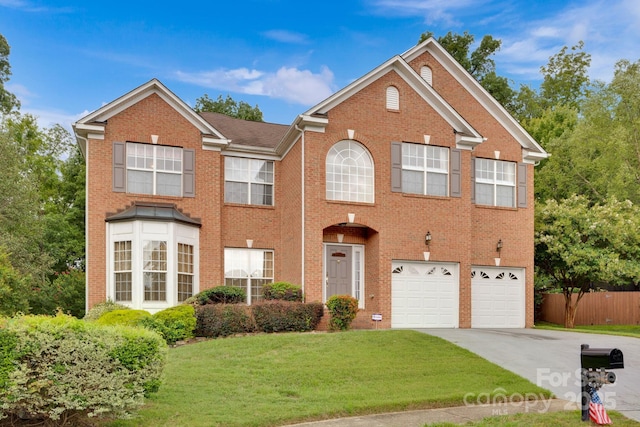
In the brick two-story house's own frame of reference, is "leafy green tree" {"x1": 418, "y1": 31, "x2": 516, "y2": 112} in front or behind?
behind

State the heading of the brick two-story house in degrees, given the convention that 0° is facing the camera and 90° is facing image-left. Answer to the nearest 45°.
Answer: approximately 0°

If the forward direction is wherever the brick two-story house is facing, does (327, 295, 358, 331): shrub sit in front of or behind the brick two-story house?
in front

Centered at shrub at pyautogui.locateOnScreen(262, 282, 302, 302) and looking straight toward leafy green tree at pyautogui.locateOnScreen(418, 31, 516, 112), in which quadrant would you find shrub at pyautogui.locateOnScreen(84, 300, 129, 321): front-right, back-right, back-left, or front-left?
back-left
